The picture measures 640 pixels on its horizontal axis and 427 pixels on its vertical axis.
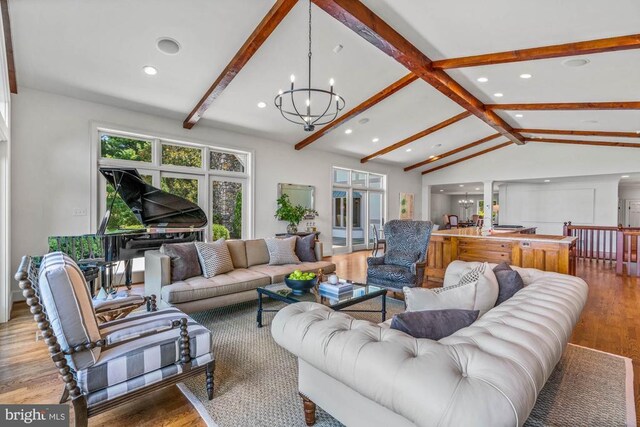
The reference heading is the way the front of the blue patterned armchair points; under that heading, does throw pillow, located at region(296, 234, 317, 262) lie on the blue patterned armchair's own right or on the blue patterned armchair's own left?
on the blue patterned armchair's own right

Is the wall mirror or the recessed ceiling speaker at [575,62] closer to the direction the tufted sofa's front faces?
the wall mirror

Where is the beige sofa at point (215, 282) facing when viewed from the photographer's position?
facing the viewer and to the right of the viewer

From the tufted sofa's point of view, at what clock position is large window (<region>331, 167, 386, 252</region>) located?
The large window is roughly at 1 o'clock from the tufted sofa.

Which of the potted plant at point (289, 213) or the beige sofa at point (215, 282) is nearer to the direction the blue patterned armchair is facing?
the beige sofa

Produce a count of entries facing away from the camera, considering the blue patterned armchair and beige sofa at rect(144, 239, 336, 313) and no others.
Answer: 0

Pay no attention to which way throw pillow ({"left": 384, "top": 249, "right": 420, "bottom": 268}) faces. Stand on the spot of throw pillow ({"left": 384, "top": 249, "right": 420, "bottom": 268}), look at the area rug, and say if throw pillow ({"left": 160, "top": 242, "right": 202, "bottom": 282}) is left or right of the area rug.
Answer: right

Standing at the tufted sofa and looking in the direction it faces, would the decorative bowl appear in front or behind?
in front

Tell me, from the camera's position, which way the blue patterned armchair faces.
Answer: facing the viewer and to the left of the viewer

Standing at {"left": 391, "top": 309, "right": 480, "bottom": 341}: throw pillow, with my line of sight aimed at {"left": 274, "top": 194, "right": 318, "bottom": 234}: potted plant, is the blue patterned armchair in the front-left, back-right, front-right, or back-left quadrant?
front-right

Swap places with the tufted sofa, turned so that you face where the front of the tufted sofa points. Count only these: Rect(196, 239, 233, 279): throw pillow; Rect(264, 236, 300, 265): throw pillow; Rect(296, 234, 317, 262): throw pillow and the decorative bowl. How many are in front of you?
4

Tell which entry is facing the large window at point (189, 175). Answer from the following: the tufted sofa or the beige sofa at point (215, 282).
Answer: the tufted sofa

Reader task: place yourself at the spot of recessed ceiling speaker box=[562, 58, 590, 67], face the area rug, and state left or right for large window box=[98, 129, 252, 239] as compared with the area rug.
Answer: right

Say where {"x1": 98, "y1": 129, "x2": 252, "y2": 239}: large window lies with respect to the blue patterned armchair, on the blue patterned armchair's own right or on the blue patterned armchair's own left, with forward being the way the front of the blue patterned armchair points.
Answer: on the blue patterned armchair's own right

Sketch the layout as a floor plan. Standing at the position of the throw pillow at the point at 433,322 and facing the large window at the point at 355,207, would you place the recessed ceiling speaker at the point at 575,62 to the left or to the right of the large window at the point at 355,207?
right

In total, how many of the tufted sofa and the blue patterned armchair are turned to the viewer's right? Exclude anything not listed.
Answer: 0

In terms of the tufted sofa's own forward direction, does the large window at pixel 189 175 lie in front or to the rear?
in front

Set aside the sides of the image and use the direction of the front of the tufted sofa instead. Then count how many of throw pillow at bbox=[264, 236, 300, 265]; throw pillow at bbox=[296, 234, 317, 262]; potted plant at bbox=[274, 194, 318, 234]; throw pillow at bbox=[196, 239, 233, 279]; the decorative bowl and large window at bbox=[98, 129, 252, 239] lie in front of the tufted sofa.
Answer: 6

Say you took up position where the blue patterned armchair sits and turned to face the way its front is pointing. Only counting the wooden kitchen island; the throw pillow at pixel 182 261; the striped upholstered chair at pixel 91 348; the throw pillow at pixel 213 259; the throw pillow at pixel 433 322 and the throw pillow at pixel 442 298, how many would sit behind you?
1

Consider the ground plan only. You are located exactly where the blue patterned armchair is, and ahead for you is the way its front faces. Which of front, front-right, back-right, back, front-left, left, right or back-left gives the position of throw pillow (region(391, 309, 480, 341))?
front-left
